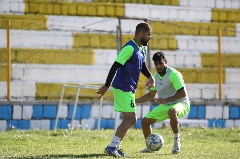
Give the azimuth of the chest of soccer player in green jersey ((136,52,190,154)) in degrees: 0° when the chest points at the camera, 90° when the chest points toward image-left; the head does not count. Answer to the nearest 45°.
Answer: approximately 45°

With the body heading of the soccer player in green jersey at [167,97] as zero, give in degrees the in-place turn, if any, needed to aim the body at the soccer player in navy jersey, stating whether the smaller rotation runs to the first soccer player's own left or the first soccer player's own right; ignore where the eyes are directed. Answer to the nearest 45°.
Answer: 0° — they already face them
